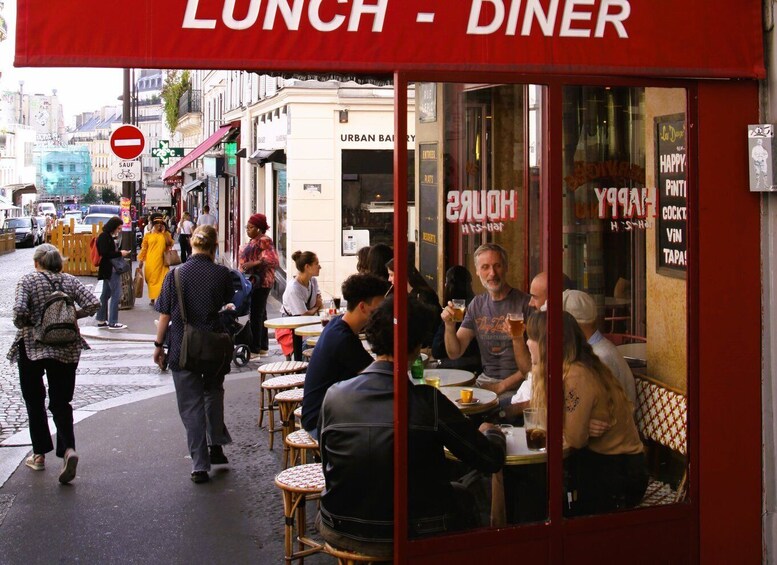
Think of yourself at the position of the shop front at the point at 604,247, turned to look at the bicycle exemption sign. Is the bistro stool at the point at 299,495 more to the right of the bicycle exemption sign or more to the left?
left

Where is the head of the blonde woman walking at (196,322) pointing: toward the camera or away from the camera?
away from the camera

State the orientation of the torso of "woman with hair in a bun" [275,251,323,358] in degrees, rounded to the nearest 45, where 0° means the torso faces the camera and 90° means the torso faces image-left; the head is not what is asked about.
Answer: approximately 315°

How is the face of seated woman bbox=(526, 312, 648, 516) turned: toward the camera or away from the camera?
away from the camera
